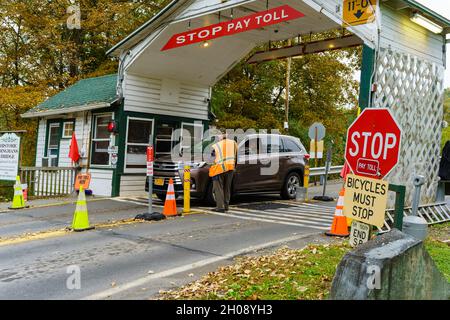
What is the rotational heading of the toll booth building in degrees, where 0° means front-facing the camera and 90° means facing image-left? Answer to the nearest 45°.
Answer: approximately 45°

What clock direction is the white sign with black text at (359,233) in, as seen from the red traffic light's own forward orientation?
The white sign with black text is roughly at 10 o'clock from the red traffic light.

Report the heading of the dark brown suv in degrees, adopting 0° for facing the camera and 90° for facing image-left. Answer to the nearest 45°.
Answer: approximately 45°

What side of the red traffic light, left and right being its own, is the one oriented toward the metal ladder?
left

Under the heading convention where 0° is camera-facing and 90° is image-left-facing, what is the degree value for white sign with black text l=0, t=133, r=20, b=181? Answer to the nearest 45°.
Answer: approximately 0°

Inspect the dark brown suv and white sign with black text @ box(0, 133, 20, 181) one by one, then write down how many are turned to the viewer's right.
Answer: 0

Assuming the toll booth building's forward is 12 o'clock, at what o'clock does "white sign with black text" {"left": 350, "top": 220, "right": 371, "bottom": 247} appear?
The white sign with black text is roughly at 10 o'clock from the toll booth building.

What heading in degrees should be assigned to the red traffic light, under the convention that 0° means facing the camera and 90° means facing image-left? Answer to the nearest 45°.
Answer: approximately 45°

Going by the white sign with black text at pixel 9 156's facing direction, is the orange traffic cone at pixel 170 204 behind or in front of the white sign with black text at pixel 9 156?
in front

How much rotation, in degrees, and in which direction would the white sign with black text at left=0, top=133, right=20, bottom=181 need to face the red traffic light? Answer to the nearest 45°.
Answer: approximately 90° to its left

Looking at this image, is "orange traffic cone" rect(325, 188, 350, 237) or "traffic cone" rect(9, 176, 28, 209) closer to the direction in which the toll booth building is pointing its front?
the traffic cone

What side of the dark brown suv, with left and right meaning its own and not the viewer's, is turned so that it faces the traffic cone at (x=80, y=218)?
front
